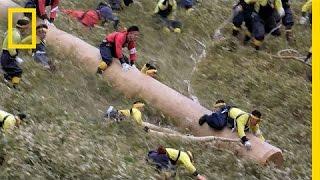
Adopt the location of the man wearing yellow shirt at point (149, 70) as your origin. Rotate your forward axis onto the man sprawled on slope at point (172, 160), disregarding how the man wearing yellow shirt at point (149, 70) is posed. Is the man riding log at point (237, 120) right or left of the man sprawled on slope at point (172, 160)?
left

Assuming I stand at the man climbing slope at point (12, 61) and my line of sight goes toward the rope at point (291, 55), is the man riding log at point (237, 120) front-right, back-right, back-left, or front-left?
front-right

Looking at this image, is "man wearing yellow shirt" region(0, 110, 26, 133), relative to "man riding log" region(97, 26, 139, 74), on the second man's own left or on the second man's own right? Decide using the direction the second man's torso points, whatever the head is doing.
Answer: on the second man's own right

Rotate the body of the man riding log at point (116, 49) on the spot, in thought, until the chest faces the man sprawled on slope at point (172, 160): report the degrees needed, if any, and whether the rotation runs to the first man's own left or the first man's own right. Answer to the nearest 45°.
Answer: approximately 45° to the first man's own right

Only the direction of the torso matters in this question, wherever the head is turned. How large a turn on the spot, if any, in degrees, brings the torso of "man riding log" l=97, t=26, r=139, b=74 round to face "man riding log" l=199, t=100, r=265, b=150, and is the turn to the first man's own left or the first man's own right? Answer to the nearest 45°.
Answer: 0° — they already face them

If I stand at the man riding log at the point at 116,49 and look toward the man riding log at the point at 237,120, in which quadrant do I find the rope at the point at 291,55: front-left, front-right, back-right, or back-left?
front-left

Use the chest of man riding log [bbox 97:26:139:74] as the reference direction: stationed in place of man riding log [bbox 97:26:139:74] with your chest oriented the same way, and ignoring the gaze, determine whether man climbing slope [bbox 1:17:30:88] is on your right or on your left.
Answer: on your right

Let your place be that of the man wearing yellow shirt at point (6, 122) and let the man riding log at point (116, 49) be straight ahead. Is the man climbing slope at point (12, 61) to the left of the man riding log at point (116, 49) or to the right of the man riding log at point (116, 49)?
left
